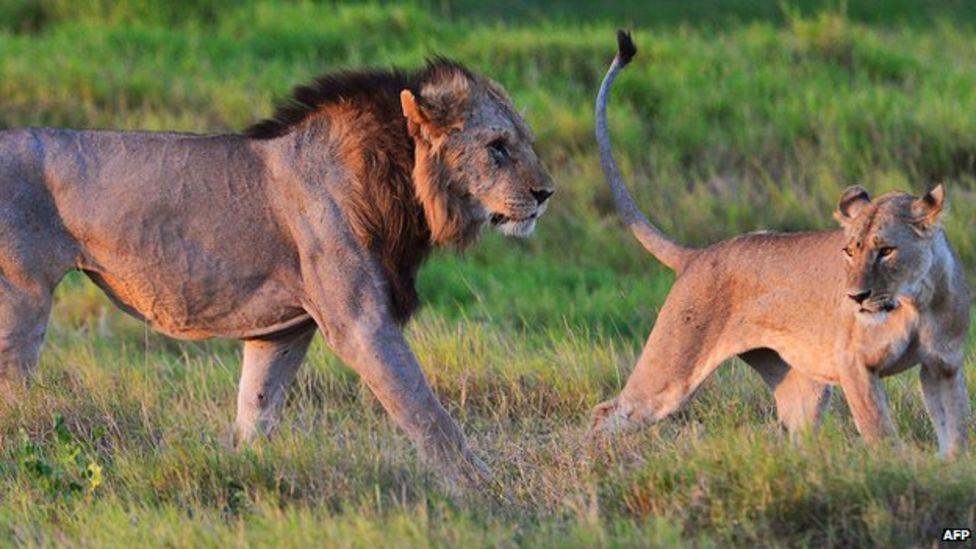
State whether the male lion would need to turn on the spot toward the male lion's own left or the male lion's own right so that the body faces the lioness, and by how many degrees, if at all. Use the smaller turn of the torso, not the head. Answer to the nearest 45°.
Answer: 0° — it already faces it

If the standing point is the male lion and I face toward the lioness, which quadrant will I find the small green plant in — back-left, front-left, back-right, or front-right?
back-right

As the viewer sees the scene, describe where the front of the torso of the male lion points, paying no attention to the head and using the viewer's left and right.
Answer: facing to the right of the viewer

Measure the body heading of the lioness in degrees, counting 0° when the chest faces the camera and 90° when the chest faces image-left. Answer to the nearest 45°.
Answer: approximately 315°

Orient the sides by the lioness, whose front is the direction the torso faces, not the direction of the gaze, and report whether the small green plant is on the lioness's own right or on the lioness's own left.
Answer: on the lioness's own right

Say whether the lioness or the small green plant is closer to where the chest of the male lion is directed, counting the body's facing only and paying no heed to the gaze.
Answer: the lioness

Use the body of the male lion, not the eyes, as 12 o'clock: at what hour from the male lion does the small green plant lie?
The small green plant is roughly at 5 o'clock from the male lion.

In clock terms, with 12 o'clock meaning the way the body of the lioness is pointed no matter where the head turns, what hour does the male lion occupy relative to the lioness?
The male lion is roughly at 4 o'clock from the lioness.
